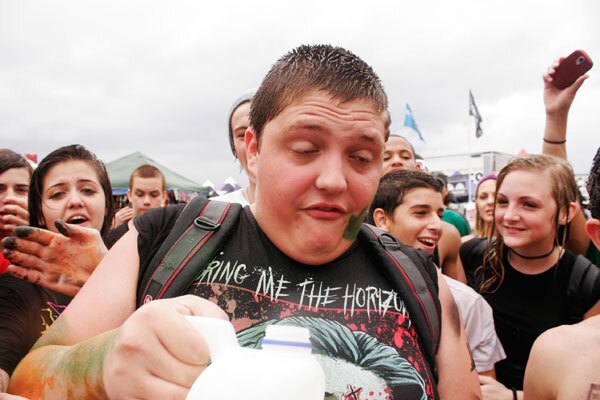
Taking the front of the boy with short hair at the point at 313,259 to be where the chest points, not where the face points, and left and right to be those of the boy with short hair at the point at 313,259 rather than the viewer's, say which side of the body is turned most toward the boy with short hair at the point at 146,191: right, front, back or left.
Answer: back

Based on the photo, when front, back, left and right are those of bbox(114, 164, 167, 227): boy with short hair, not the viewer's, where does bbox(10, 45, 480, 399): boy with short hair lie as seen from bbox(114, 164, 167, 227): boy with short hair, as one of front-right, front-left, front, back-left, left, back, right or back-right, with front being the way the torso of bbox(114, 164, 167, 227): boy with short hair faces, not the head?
front

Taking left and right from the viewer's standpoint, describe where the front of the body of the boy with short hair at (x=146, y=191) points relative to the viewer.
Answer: facing the viewer

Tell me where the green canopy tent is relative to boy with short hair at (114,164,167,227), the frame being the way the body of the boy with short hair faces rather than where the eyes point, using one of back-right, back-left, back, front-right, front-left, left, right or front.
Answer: back

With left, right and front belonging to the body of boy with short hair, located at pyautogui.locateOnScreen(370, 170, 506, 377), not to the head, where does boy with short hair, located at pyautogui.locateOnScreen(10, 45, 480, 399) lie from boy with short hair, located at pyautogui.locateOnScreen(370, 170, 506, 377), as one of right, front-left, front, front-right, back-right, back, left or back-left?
front-right

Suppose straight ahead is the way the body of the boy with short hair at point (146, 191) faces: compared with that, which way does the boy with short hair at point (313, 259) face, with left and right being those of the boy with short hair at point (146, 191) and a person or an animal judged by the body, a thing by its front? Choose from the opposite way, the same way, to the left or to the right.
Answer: the same way

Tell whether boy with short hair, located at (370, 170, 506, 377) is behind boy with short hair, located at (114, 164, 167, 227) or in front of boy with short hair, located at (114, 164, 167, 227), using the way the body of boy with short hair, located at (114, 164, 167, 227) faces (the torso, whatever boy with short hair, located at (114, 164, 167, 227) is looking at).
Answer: in front

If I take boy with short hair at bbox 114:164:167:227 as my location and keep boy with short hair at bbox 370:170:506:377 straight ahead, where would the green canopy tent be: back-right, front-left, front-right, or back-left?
back-left

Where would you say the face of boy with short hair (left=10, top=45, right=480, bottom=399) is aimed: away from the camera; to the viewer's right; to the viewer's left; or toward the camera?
toward the camera

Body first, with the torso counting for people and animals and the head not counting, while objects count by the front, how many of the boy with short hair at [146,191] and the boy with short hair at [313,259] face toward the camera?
2

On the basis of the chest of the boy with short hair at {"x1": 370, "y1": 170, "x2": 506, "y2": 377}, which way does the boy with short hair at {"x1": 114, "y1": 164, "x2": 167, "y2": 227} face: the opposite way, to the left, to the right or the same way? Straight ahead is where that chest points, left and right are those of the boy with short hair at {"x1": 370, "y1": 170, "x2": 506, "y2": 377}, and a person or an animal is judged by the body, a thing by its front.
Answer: the same way

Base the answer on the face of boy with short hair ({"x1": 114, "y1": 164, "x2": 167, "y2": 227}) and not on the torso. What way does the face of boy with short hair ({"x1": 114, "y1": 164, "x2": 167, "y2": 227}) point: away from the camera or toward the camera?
toward the camera

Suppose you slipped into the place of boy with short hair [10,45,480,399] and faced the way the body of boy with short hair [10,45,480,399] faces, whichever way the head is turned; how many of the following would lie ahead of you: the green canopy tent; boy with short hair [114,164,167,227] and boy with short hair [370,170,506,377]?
0

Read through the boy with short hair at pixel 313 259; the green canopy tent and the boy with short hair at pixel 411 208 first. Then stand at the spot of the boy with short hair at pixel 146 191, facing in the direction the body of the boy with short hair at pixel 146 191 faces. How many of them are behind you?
1

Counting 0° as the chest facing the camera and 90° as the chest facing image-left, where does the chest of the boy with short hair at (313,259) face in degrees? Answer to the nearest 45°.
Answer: approximately 0°
